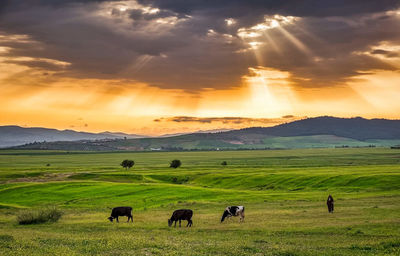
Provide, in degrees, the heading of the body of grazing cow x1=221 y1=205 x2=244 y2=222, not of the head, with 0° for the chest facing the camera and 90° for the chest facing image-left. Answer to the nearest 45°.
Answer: approximately 90°

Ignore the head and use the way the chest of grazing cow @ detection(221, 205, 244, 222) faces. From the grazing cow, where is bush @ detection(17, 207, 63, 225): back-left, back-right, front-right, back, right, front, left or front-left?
front
